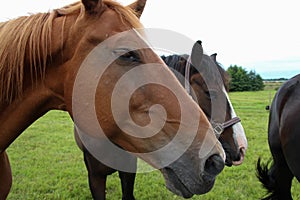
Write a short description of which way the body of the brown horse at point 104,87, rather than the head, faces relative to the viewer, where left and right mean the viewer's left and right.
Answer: facing to the right of the viewer

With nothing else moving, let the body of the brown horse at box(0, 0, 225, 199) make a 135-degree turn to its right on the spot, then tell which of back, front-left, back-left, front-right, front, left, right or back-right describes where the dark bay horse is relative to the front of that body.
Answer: back

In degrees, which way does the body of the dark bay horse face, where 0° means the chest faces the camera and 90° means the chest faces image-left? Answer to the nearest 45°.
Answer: approximately 315°
